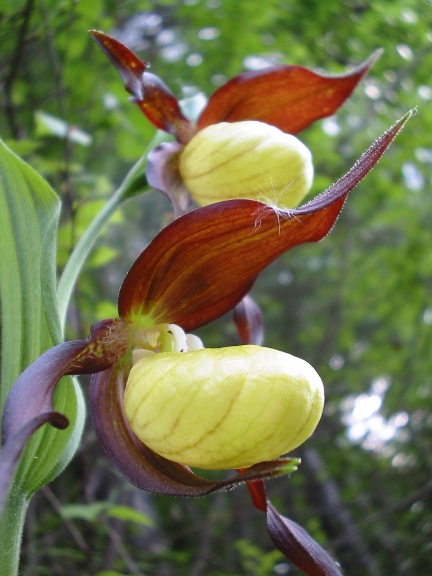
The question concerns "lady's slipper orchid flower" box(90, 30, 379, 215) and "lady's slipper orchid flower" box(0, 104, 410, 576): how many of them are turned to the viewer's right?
2

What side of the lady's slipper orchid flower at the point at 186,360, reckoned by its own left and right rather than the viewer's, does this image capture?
right

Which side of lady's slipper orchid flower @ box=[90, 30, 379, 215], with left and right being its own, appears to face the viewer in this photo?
right
